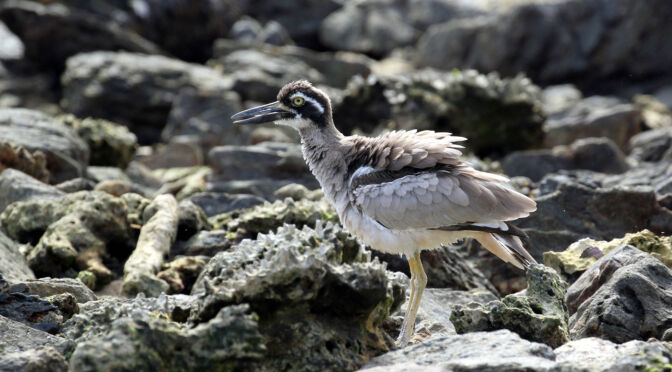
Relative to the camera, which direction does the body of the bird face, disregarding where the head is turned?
to the viewer's left

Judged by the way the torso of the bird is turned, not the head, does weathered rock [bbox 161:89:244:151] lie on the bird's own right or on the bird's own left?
on the bird's own right

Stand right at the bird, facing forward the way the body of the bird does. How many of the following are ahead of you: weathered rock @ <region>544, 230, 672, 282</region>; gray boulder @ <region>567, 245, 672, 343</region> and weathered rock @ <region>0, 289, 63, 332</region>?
1

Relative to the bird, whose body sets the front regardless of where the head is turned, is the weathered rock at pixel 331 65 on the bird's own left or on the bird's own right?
on the bird's own right

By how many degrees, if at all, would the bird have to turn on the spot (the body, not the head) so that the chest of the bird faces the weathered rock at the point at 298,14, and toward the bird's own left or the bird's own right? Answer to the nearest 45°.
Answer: approximately 90° to the bird's own right

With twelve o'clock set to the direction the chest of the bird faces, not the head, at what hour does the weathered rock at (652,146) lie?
The weathered rock is roughly at 4 o'clock from the bird.

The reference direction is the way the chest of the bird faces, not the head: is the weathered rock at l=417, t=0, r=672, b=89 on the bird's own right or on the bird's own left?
on the bird's own right

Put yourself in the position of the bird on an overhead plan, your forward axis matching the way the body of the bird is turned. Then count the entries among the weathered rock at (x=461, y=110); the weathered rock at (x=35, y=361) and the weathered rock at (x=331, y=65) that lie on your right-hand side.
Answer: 2

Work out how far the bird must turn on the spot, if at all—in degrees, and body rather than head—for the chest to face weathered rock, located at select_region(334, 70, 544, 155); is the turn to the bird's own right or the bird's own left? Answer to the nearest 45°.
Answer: approximately 90° to the bird's own right

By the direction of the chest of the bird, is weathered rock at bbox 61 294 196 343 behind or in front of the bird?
in front

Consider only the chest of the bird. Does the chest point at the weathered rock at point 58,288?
yes

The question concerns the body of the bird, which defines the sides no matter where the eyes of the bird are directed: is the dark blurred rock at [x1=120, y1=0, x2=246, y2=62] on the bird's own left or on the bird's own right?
on the bird's own right

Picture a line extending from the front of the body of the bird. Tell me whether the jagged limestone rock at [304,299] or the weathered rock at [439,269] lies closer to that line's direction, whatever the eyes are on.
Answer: the jagged limestone rock
